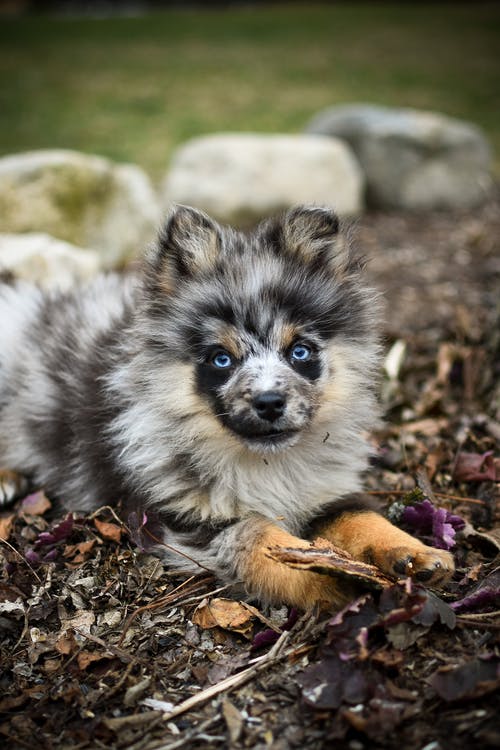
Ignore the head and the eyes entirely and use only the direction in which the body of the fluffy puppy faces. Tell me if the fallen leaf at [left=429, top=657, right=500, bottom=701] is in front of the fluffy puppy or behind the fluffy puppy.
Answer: in front

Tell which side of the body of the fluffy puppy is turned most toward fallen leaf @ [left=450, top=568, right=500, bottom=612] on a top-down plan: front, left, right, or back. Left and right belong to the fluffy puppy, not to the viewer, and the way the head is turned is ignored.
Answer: front

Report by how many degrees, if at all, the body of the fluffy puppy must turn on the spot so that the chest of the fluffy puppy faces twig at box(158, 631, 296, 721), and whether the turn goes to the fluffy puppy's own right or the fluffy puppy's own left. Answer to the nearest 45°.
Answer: approximately 45° to the fluffy puppy's own right

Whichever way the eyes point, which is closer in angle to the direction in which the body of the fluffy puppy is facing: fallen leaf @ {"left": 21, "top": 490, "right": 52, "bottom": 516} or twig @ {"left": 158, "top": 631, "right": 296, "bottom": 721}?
the twig

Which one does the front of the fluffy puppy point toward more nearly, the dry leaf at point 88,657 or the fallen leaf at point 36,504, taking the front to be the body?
the dry leaf

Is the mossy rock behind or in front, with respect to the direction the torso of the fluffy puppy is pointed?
behind

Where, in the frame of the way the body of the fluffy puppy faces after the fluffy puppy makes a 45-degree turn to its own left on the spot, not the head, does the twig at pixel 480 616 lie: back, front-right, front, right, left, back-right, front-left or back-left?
front-right

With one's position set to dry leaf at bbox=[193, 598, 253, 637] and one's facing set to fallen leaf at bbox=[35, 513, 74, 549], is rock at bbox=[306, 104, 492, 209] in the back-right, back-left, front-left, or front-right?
front-right

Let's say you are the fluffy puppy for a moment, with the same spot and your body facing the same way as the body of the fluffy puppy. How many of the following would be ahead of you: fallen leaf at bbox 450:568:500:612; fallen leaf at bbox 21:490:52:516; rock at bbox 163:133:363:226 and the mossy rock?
1

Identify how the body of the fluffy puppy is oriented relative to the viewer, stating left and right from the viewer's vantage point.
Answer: facing the viewer and to the right of the viewer

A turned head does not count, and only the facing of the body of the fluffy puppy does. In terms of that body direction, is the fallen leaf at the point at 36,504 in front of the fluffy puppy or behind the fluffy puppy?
behind

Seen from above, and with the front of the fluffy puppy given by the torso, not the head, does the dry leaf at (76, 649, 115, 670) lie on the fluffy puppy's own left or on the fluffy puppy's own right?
on the fluffy puppy's own right

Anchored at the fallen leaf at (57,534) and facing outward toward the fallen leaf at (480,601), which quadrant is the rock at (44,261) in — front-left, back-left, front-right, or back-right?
back-left

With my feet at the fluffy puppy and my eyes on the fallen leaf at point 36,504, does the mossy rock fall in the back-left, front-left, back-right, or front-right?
front-right

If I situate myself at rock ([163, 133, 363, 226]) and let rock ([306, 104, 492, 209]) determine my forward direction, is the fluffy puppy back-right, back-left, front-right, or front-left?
back-right
